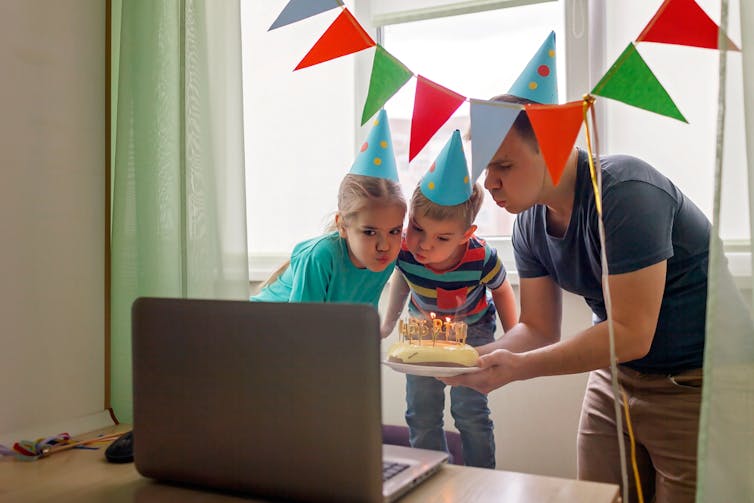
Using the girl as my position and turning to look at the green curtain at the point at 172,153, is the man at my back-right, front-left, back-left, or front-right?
back-left

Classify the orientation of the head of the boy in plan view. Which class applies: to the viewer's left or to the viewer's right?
to the viewer's left

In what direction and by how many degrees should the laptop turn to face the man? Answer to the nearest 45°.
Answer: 0° — it already faces them

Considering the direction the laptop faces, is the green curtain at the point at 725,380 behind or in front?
in front

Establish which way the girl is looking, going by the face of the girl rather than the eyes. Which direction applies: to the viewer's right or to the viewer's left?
to the viewer's right

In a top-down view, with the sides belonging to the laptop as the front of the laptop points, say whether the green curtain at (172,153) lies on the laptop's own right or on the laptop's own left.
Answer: on the laptop's own left

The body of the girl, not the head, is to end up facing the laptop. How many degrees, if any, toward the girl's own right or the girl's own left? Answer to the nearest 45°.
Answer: approximately 45° to the girl's own right

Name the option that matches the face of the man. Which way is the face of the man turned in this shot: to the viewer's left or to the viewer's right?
to the viewer's left

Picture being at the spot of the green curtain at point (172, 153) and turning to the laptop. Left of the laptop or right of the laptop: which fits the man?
left

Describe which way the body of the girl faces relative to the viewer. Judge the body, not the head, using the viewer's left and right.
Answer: facing the viewer and to the right of the viewer

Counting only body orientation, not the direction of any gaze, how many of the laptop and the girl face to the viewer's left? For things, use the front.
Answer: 0

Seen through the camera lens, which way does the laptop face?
facing away from the viewer and to the right of the viewer
